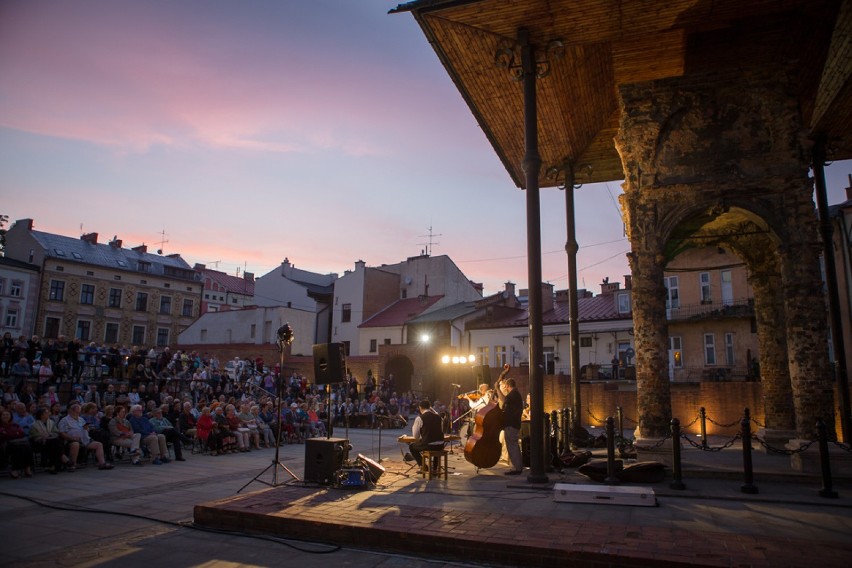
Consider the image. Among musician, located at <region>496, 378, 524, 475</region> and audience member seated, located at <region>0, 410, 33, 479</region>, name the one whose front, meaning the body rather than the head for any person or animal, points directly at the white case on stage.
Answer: the audience member seated

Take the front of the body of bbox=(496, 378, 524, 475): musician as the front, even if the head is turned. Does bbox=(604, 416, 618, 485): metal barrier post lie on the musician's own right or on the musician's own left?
on the musician's own left

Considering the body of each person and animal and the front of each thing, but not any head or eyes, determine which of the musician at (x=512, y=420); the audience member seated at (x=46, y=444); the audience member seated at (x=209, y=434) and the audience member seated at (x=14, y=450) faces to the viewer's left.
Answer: the musician

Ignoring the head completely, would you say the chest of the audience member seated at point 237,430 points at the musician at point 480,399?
yes

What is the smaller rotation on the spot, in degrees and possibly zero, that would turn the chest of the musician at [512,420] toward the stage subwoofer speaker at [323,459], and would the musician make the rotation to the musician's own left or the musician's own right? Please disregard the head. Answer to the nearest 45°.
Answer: approximately 45° to the musician's own left
